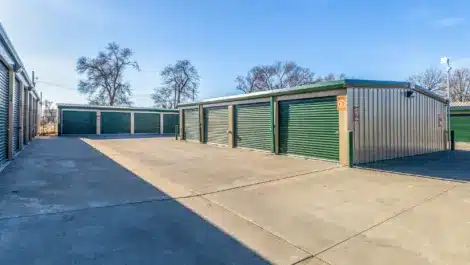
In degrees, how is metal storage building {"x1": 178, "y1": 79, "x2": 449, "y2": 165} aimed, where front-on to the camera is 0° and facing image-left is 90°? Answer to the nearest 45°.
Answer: approximately 45°

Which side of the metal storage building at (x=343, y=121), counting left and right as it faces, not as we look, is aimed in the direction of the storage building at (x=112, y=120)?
right

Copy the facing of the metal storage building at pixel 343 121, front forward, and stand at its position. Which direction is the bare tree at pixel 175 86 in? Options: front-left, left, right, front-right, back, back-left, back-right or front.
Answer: right

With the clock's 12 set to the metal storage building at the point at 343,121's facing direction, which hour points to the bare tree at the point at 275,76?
The bare tree is roughly at 4 o'clock from the metal storage building.

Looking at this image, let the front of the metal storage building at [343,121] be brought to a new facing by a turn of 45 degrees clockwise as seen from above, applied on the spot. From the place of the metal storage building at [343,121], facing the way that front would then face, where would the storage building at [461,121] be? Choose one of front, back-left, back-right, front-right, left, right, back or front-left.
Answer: back-right

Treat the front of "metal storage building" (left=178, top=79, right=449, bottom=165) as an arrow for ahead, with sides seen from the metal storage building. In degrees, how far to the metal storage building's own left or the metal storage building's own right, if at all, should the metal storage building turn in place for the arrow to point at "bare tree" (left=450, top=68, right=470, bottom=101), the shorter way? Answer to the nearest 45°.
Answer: approximately 180°

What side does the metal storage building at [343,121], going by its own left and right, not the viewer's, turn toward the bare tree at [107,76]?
right
